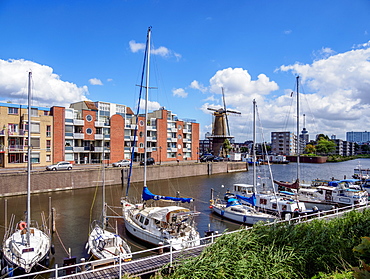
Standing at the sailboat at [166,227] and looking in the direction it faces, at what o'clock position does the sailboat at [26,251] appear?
the sailboat at [26,251] is roughly at 10 o'clock from the sailboat at [166,227].

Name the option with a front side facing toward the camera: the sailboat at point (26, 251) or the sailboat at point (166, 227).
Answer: the sailboat at point (26, 251)

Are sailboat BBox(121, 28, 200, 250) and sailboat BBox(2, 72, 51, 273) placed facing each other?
no

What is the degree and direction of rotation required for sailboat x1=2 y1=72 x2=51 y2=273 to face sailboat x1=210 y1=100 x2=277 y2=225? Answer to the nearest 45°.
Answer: approximately 90° to its left

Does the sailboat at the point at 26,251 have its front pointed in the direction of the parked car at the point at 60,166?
no

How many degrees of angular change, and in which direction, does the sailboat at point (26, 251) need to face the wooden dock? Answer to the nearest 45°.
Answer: approximately 45° to its left

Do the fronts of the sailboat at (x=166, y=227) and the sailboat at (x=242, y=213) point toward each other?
no

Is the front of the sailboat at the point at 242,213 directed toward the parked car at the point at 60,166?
no

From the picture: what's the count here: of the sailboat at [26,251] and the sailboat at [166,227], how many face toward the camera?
1

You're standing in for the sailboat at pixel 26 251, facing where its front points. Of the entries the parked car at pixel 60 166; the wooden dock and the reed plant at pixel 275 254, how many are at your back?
1

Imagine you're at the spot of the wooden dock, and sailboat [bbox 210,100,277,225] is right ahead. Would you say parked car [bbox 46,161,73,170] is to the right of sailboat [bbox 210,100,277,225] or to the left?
left

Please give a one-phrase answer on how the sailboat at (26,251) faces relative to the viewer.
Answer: facing the viewer
